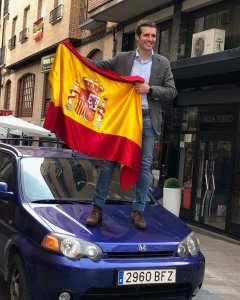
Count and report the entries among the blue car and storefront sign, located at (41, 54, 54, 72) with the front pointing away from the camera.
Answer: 0

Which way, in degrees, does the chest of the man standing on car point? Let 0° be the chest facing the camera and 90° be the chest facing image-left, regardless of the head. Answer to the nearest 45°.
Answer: approximately 0°

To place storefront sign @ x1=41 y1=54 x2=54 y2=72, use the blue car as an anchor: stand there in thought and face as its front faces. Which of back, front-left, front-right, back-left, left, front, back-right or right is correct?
back-left

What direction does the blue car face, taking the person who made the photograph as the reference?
facing the viewer and to the right of the viewer
